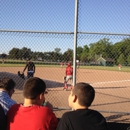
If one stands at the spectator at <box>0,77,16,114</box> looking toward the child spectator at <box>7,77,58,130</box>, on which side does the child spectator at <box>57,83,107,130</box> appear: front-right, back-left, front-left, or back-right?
front-left

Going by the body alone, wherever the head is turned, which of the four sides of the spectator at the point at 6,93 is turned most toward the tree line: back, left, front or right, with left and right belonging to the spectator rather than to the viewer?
front

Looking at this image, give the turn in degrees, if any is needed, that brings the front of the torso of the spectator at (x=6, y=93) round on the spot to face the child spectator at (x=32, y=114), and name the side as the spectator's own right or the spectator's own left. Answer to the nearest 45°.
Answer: approximately 135° to the spectator's own right

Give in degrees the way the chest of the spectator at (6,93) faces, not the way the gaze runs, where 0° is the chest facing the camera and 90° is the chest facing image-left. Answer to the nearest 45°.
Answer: approximately 225°

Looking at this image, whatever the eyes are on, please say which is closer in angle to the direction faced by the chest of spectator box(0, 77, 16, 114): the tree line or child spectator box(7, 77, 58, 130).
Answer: the tree line

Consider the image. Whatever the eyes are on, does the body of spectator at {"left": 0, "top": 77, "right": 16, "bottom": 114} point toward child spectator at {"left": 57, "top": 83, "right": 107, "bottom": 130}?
no

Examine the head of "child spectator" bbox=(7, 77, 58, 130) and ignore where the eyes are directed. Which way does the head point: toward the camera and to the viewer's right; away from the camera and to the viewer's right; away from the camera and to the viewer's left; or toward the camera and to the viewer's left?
away from the camera and to the viewer's right

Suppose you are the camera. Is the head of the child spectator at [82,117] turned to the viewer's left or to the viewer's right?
to the viewer's left
